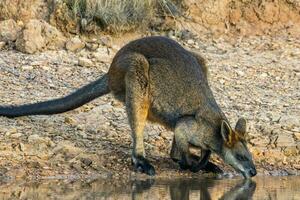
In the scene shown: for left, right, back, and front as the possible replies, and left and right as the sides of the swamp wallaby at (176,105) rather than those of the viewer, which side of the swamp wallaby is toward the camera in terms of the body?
right

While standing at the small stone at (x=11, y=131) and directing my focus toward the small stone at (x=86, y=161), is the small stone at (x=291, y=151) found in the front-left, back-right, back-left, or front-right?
front-left

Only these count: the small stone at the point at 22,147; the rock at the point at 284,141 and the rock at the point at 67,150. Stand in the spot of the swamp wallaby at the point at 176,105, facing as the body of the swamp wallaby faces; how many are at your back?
2

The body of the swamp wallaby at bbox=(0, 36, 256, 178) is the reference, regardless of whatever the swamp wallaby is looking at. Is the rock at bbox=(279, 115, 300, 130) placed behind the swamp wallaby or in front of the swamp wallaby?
in front

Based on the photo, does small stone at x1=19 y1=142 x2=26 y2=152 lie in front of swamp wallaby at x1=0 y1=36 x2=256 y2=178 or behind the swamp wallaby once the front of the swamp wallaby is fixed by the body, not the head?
behind

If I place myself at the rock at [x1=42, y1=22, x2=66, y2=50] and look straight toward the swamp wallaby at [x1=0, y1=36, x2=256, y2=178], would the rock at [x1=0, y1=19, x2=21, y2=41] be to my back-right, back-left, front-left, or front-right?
back-right

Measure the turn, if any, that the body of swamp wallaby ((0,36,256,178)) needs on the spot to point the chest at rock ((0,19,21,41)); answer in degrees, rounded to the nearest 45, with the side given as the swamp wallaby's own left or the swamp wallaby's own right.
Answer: approximately 135° to the swamp wallaby's own left
